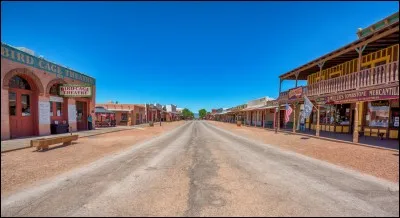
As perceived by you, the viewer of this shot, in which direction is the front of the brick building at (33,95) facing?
facing the viewer and to the right of the viewer
